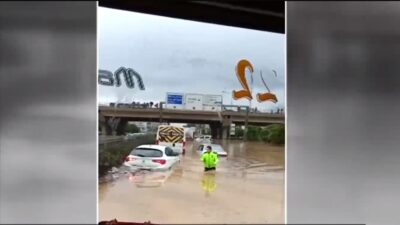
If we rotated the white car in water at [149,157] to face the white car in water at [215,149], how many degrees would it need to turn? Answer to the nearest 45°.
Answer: approximately 45° to its right

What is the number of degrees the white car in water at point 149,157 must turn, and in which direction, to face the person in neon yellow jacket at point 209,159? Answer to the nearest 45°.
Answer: approximately 45° to its right

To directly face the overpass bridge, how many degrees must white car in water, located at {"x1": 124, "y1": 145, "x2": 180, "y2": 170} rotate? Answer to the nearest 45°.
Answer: approximately 45° to its right

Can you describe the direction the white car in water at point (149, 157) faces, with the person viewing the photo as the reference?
facing away from the viewer and to the right of the viewer
